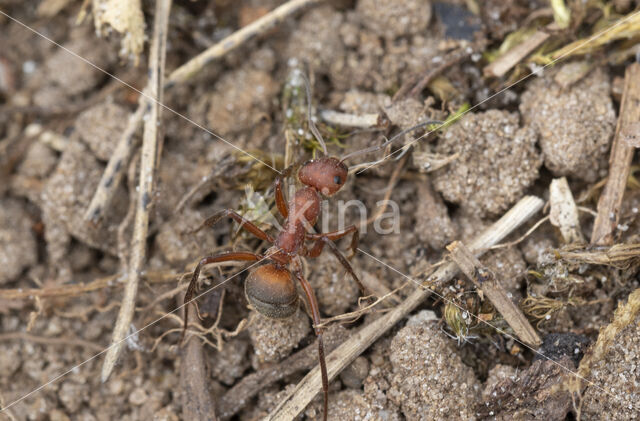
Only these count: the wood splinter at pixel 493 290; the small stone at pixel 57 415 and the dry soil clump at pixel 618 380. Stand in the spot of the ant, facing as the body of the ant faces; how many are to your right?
2

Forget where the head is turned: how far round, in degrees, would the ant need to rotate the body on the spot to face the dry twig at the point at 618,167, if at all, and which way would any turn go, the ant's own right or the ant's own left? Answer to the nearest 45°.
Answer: approximately 45° to the ant's own right

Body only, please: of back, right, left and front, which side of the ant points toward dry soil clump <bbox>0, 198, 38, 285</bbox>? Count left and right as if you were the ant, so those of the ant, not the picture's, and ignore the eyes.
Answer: left

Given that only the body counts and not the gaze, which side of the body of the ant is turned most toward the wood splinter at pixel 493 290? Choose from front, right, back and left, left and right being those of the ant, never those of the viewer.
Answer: right

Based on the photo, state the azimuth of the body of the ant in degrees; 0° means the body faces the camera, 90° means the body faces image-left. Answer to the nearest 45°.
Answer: approximately 225°

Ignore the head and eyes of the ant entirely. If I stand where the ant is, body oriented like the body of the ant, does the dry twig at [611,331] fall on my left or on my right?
on my right

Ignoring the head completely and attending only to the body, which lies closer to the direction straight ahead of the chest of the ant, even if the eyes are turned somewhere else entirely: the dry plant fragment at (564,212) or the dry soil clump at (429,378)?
the dry plant fragment

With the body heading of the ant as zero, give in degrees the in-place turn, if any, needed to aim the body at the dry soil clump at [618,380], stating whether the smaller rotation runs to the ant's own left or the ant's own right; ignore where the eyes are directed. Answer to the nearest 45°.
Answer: approximately 90° to the ant's own right

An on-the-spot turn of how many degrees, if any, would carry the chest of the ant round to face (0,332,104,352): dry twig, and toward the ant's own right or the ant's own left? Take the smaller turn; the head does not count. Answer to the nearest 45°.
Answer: approximately 135° to the ant's own left
